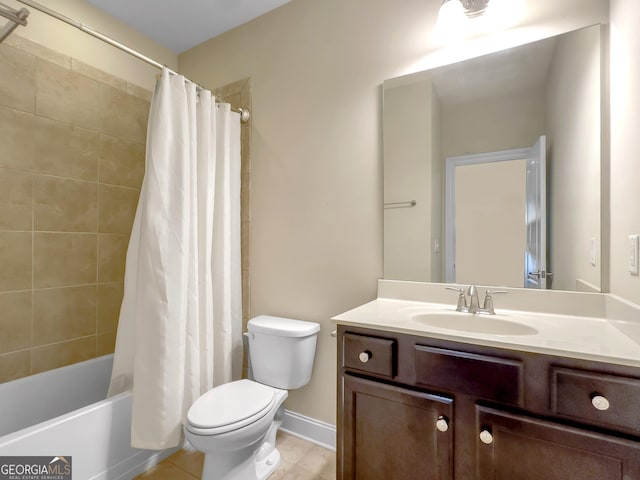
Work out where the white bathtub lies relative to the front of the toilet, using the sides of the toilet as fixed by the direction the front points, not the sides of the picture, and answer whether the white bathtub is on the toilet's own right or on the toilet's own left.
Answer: on the toilet's own right

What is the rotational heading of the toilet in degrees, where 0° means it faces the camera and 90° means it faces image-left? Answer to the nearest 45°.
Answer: approximately 45°

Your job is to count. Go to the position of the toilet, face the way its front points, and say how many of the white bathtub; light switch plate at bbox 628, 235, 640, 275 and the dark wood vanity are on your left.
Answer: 2

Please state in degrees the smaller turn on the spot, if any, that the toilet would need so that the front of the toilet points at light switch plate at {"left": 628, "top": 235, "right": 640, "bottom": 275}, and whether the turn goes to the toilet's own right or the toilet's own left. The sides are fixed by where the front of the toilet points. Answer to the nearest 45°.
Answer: approximately 90° to the toilet's own left

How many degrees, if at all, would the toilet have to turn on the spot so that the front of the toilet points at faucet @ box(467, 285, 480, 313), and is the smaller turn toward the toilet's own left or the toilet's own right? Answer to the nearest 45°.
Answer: approximately 135° to the toilet's own left

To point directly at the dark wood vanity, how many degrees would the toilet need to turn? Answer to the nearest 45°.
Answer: approximately 90° to its left

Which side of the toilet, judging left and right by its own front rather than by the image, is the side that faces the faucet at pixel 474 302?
left

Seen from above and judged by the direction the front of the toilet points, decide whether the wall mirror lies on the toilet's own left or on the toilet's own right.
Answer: on the toilet's own left

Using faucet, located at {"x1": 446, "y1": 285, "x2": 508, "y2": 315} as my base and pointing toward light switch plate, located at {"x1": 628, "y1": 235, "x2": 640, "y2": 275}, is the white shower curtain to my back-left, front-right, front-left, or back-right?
back-right
